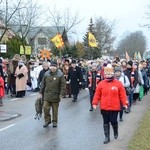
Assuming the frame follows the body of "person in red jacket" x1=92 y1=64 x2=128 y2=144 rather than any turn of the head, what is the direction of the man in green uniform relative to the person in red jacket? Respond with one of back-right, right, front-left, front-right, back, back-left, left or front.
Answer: back-right

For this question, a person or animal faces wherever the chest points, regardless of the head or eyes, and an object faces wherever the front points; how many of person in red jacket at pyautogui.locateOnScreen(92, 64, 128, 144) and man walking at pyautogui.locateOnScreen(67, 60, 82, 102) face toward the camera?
2

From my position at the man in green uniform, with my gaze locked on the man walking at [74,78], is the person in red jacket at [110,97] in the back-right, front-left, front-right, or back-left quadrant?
back-right

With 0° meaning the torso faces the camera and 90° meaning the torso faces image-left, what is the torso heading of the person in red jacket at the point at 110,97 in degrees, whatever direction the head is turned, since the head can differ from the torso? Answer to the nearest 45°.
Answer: approximately 0°

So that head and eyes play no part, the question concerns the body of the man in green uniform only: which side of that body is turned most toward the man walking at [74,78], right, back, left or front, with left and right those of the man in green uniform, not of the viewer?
back

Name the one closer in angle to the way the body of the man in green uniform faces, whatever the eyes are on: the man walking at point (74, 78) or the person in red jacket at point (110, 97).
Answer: the person in red jacket

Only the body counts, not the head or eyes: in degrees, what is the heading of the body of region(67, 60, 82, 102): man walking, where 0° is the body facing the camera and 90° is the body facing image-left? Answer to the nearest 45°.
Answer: approximately 0°

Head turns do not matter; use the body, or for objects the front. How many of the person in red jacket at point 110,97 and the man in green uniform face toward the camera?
2

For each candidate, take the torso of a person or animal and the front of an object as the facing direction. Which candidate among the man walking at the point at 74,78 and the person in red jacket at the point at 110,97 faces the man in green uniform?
the man walking
